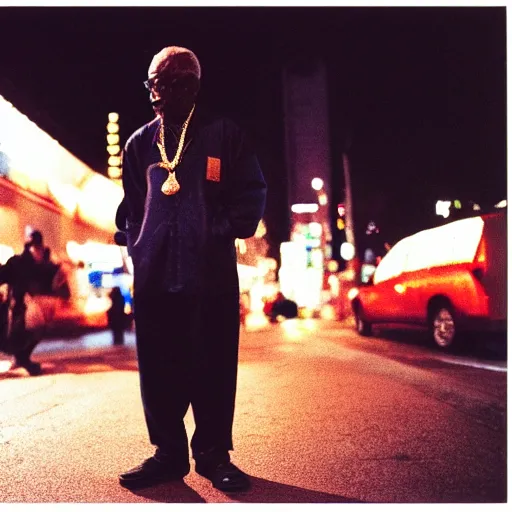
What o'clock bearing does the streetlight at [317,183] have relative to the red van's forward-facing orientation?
The streetlight is roughly at 1 o'clock from the red van.

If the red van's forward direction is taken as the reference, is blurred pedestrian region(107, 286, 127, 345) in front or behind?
in front

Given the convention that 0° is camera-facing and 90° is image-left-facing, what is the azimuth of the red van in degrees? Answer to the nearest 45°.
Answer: approximately 135°
